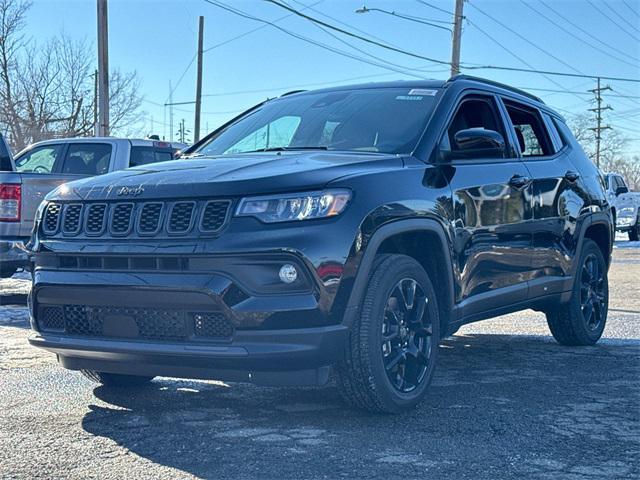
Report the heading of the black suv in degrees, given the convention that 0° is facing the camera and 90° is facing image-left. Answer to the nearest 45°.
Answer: approximately 45°

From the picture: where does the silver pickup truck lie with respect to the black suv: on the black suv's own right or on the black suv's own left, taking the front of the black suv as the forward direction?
on the black suv's own right

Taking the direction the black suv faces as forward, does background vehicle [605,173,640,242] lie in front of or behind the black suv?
behind

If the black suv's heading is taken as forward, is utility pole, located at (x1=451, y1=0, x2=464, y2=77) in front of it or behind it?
behind

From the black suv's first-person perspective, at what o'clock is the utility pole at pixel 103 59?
The utility pole is roughly at 4 o'clock from the black suv.
